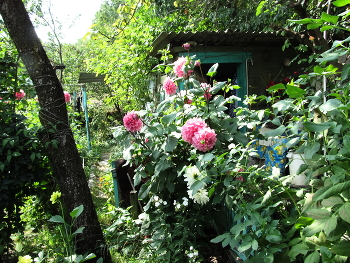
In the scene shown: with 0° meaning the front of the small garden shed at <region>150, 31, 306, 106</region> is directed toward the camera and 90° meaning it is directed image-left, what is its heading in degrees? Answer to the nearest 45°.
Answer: approximately 0°

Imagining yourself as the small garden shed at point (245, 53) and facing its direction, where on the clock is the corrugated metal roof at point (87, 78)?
The corrugated metal roof is roughly at 4 o'clock from the small garden shed.

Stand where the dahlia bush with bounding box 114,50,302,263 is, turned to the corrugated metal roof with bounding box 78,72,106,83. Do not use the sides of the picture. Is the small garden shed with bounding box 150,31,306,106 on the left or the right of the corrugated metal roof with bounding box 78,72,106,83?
right

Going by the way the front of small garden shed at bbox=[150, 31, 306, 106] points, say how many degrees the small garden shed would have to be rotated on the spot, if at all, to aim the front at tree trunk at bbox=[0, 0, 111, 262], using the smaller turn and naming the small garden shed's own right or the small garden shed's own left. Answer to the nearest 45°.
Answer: approximately 45° to the small garden shed's own right

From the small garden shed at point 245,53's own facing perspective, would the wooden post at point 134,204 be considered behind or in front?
in front

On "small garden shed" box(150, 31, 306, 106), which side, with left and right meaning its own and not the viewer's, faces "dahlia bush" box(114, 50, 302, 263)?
front
